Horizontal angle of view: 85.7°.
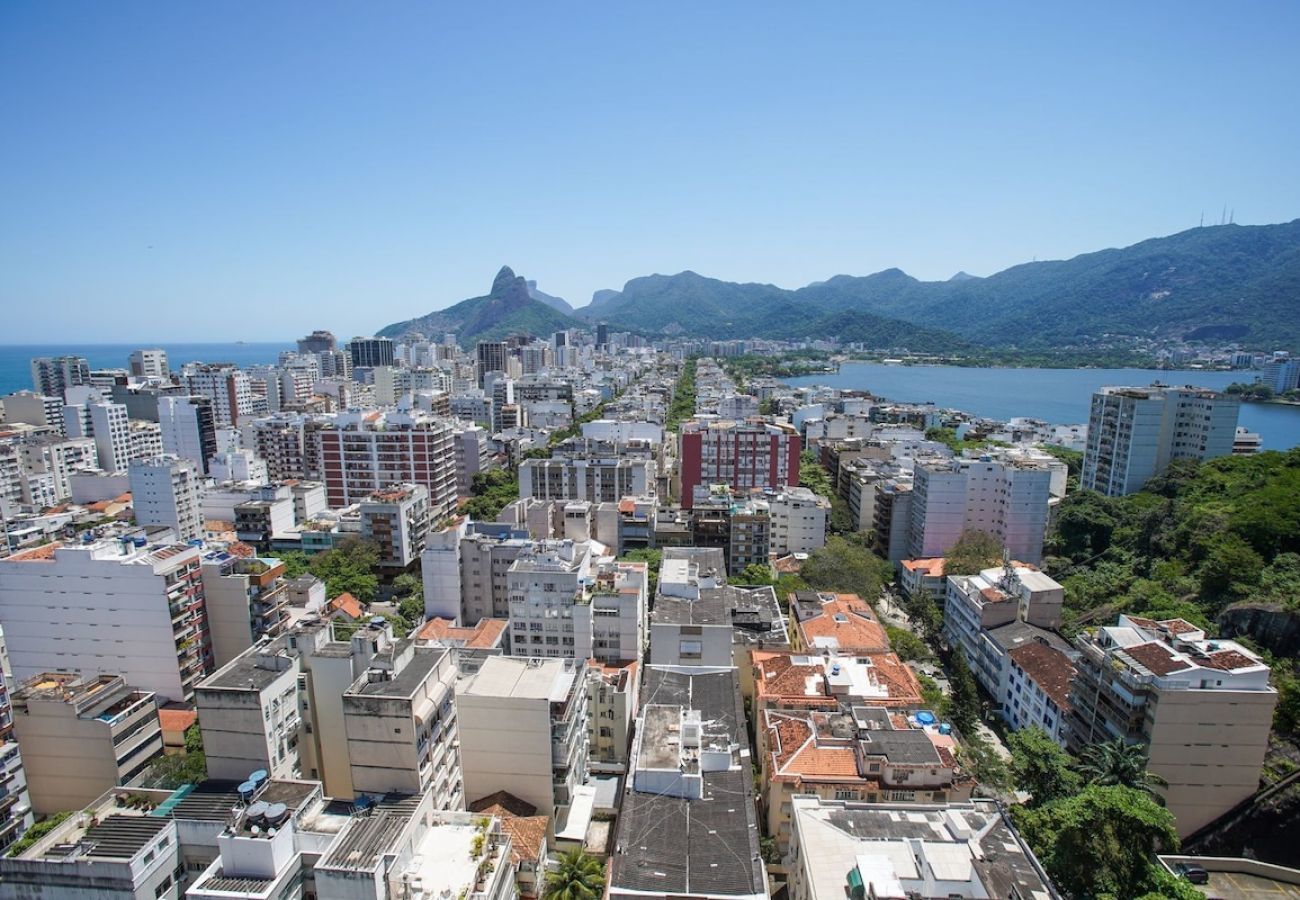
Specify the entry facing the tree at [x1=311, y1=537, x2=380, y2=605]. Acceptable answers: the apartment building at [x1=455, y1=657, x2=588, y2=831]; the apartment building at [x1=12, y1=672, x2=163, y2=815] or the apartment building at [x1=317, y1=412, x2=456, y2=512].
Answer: the apartment building at [x1=317, y1=412, x2=456, y2=512]

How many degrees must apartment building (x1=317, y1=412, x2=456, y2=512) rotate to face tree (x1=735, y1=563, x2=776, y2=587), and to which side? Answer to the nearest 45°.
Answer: approximately 45° to its left

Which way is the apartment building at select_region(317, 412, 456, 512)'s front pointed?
toward the camera

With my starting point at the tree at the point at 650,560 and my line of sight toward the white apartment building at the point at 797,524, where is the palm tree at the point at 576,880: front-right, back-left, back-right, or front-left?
back-right

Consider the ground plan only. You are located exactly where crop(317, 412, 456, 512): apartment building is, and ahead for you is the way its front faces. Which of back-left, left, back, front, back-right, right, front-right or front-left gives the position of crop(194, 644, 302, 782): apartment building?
front

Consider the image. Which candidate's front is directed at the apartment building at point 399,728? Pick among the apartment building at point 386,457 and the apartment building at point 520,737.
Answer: the apartment building at point 386,457

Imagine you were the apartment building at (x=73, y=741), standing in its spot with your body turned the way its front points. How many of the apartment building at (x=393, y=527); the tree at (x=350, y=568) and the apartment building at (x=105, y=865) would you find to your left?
2
